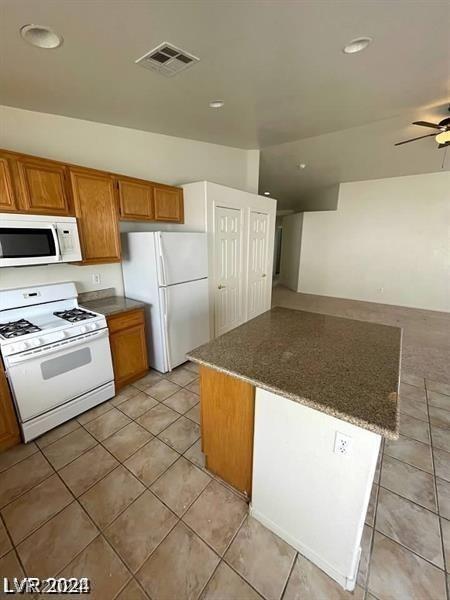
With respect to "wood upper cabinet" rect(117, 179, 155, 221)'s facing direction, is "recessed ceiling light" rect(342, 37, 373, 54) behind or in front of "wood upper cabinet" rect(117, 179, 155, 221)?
in front

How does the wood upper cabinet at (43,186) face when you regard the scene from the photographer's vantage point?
facing the viewer and to the right of the viewer

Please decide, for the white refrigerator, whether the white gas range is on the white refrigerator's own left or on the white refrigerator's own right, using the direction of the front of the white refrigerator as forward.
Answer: on the white refrigerator's own right

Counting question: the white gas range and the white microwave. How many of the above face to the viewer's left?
0

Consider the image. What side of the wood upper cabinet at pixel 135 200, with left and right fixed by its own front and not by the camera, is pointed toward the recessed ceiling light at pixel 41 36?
right
